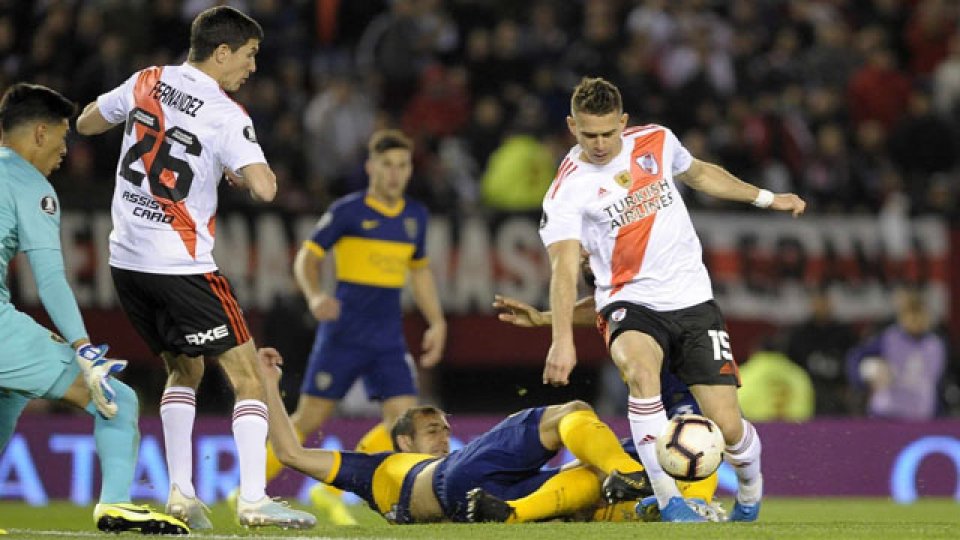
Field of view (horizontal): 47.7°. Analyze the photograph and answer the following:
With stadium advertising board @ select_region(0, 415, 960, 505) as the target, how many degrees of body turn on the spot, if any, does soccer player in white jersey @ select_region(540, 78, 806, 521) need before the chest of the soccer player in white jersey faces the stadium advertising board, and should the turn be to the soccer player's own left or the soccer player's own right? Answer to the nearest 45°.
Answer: approximately 180°

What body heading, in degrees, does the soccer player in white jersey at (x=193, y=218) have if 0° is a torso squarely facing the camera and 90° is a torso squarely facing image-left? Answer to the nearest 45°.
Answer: approximately 225°

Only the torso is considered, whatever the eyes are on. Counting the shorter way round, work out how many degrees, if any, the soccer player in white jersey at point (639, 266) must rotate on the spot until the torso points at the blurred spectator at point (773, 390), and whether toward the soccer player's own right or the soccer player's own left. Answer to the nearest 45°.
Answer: approximately 180°

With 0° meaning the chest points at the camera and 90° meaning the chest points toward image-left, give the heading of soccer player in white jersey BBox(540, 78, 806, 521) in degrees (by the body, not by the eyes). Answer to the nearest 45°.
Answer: approximately 0°

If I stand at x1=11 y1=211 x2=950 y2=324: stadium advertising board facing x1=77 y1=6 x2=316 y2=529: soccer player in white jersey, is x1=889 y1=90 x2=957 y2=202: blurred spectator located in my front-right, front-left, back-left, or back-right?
back-left
